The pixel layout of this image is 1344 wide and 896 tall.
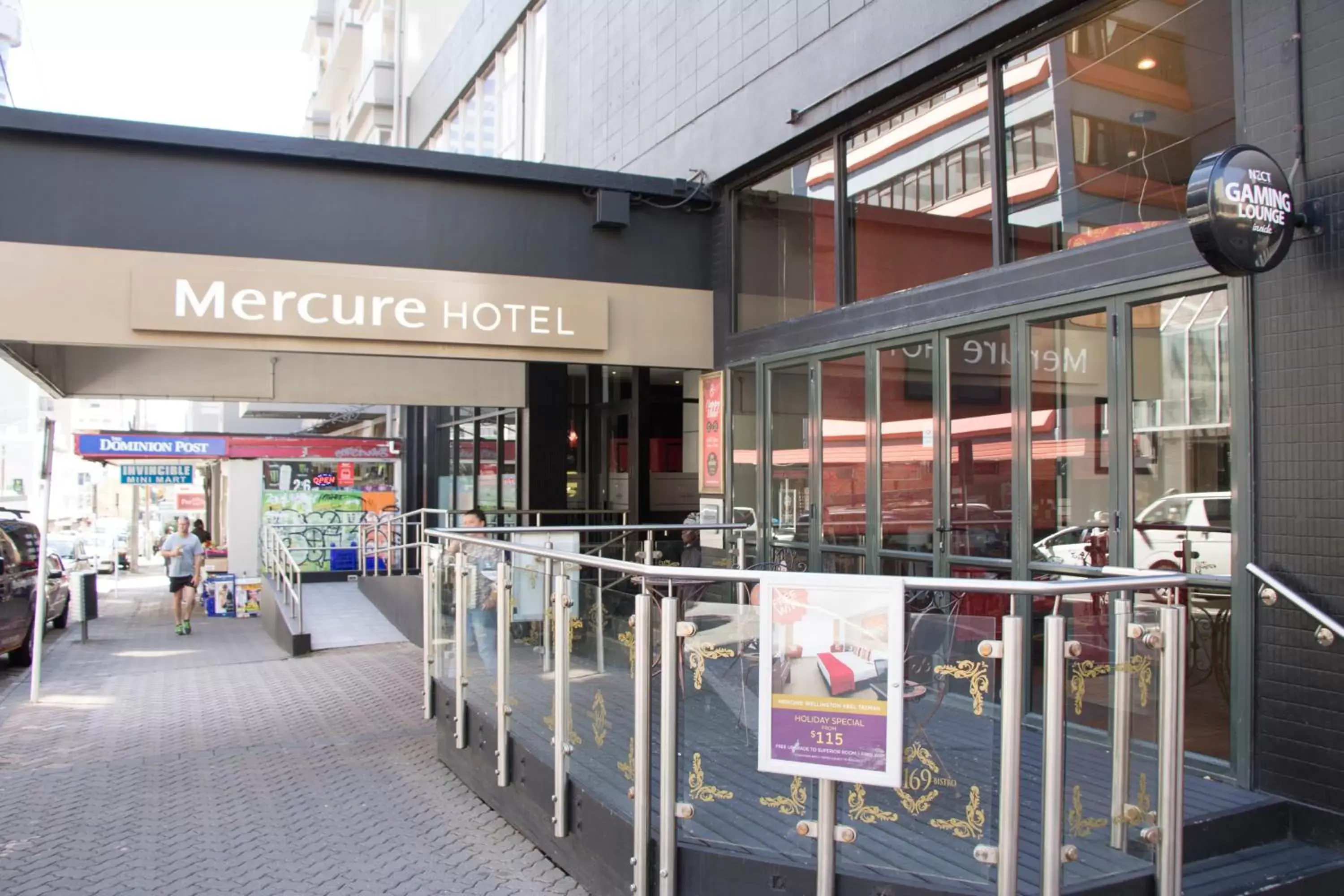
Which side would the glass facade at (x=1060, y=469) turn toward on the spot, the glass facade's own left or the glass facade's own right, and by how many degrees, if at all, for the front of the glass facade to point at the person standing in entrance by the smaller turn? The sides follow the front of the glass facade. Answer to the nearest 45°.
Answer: approximately 45° to the glass facade's own right

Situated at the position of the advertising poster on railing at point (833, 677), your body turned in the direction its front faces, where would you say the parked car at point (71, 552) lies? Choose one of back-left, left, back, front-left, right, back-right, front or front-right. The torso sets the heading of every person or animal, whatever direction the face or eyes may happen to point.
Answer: back-right

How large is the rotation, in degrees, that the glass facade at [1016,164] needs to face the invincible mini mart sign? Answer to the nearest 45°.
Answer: approximately 90° to its right

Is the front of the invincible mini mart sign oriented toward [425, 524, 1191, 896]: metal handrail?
yes

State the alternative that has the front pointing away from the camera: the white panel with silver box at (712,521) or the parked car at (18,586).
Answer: the parked car

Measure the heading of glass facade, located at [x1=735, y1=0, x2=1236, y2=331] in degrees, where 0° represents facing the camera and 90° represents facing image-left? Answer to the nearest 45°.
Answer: approximately 45°

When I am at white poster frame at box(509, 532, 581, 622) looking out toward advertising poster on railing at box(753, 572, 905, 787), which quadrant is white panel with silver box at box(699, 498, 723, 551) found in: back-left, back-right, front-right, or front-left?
back-left
